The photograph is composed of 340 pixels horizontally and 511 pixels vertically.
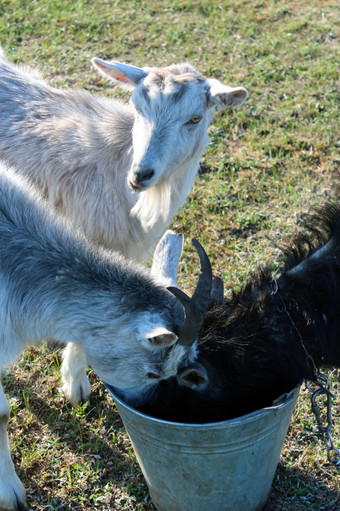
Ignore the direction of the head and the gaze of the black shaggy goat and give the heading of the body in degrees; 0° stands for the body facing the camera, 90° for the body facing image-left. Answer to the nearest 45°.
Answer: approximately 90°

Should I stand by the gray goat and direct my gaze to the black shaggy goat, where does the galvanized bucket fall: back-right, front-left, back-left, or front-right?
front-right

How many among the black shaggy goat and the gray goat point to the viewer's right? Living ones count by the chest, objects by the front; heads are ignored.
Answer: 1

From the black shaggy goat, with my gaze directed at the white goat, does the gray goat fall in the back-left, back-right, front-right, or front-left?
front-left

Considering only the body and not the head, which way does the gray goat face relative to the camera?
to the viewer's right

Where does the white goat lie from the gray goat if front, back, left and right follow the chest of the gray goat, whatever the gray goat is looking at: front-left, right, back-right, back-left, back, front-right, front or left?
left

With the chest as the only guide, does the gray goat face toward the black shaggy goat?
yes

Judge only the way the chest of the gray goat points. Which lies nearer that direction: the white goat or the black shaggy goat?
the black shaggy goat

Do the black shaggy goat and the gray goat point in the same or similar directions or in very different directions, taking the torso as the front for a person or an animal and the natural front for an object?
very different directions

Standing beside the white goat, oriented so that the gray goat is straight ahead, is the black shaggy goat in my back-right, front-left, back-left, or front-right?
front-left

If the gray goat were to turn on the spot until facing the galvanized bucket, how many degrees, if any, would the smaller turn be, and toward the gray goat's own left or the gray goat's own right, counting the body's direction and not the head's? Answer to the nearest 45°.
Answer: approximately 45° to the gray goat's own right
